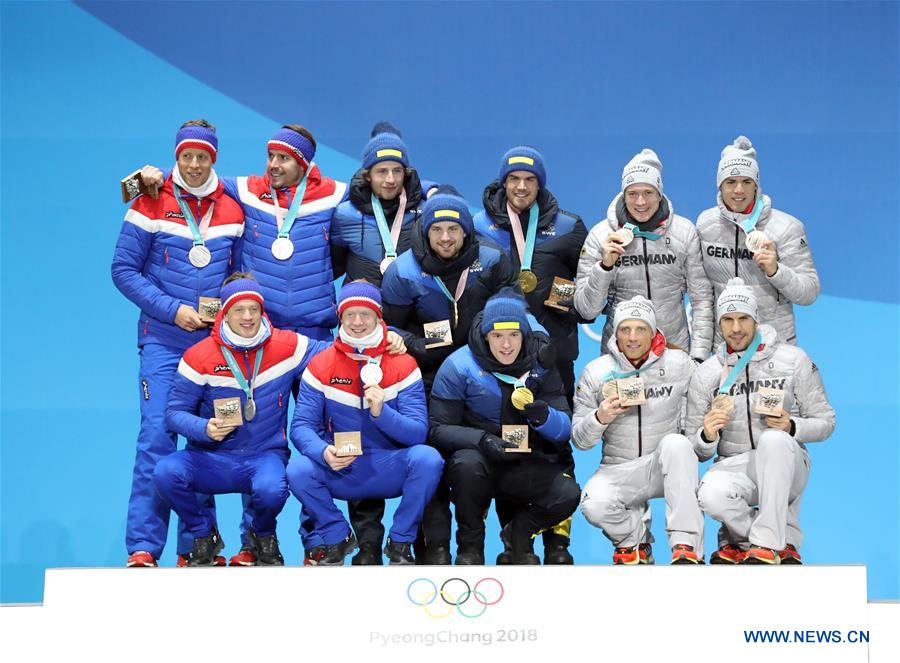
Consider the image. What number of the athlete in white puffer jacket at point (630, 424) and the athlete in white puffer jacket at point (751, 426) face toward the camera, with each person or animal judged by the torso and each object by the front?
2

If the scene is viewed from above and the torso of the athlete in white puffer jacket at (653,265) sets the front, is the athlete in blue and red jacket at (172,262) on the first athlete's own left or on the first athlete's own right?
on the first athlete's own right

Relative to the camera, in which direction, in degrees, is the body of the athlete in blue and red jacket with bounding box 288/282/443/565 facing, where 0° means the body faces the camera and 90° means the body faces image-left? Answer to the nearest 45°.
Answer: approximately 0°

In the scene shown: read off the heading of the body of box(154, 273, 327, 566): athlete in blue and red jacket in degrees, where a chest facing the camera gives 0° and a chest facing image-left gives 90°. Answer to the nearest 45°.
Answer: approximately 0°

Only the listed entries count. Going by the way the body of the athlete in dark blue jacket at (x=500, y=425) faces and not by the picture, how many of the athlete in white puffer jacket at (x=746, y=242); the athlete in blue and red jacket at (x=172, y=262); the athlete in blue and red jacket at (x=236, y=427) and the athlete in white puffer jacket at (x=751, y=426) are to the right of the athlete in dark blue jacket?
2
